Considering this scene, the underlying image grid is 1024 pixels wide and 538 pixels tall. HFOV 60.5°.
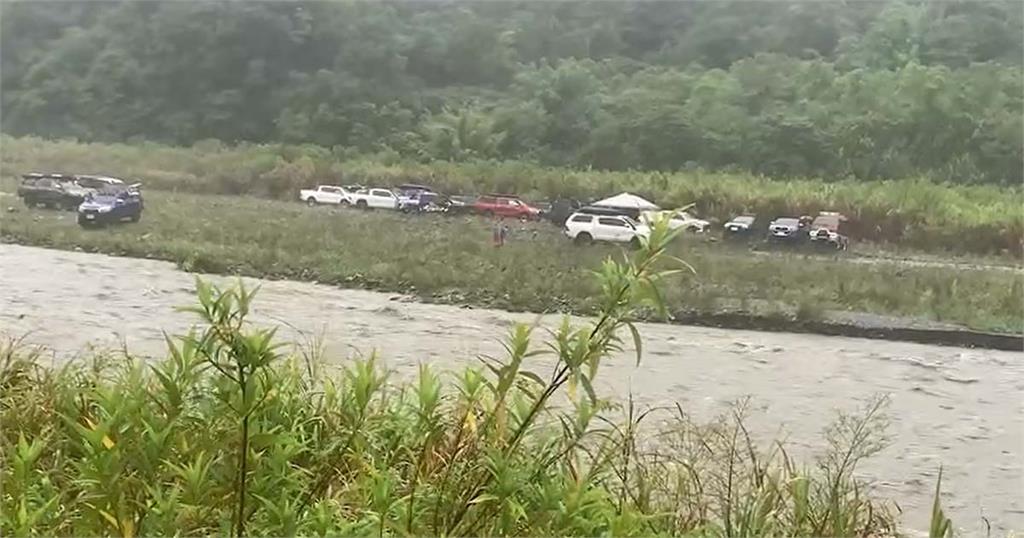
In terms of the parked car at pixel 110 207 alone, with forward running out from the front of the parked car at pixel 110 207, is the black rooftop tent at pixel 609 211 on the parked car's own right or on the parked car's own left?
on the parked car's own left

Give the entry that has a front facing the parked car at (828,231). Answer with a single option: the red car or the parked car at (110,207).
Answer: the red car

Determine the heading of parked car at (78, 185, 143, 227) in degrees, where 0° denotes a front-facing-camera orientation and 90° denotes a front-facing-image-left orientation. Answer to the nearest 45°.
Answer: approximately 45°

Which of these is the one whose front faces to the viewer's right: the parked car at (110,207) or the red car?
the red car

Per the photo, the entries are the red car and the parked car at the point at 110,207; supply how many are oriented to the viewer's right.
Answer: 1

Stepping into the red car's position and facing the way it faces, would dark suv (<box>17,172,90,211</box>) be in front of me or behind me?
behind

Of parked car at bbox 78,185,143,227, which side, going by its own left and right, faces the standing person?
left

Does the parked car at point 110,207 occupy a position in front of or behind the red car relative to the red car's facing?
behind

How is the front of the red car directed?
to the viewer's right

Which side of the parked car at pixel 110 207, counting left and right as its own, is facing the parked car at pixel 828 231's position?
left

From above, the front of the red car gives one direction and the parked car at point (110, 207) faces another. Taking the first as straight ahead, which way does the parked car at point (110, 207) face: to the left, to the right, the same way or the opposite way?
to the right
